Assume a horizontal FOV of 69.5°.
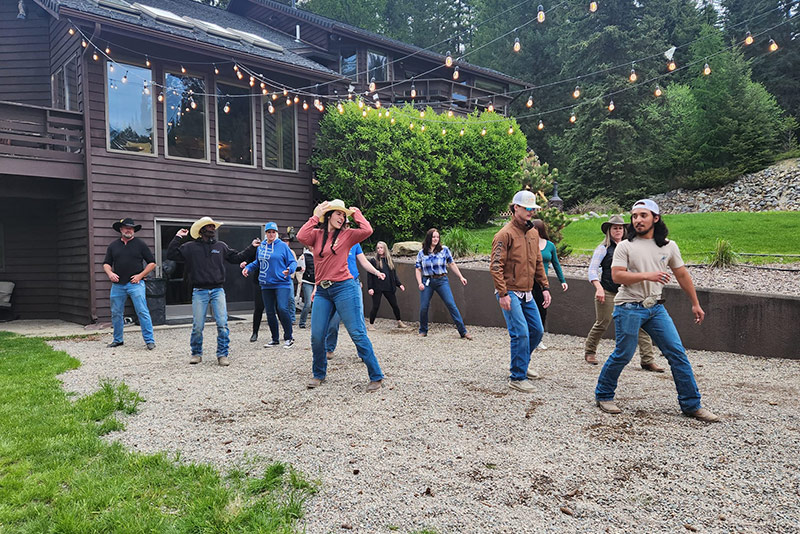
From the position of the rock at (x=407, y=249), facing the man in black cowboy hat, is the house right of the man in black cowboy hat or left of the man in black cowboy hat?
right

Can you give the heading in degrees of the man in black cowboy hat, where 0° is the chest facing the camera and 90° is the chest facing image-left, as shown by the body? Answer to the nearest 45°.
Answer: approximately 0°

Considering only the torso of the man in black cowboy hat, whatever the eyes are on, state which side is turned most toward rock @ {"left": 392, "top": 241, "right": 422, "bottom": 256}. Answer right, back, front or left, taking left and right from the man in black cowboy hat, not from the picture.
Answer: left

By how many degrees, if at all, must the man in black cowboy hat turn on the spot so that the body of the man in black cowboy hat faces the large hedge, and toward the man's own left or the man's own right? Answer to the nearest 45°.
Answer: approximately 135° to the man's own left

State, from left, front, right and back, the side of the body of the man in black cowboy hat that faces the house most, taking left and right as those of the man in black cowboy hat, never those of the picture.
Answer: back
